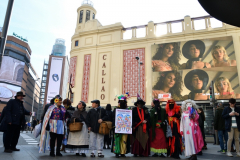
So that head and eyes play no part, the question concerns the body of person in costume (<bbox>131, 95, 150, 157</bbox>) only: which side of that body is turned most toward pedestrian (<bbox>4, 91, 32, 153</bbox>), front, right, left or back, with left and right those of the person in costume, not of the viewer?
right

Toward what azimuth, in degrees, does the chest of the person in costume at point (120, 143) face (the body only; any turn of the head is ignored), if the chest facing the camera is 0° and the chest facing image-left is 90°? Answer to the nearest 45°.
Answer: approximately 0°

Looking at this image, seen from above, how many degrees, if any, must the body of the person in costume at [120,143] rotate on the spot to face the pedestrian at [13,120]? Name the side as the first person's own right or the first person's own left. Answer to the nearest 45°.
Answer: approximately 90° to the first person's own right

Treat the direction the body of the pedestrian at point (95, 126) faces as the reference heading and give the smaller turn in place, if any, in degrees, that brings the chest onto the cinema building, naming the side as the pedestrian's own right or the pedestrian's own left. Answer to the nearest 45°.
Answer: approximately 180°

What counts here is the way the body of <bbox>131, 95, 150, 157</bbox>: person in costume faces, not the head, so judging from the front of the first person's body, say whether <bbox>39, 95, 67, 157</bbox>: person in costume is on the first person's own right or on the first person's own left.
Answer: on the first person's own right

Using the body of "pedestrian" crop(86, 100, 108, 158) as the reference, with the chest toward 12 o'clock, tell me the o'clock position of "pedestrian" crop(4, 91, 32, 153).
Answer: "pedestrian" crop(4, 91, 32, 153) is roughly at 2 o'clock from "pedestrian" crop(86, 100, 108, 158).

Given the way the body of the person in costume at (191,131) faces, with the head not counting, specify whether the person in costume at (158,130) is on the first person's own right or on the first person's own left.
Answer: on the first person's own right

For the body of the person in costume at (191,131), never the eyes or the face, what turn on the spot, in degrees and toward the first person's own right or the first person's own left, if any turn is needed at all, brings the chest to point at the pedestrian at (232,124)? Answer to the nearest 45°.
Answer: approximately 135° to the first person's own left

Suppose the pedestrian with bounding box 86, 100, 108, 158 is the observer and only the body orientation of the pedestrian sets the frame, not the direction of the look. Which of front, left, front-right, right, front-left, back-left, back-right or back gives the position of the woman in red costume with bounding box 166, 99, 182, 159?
back-left
